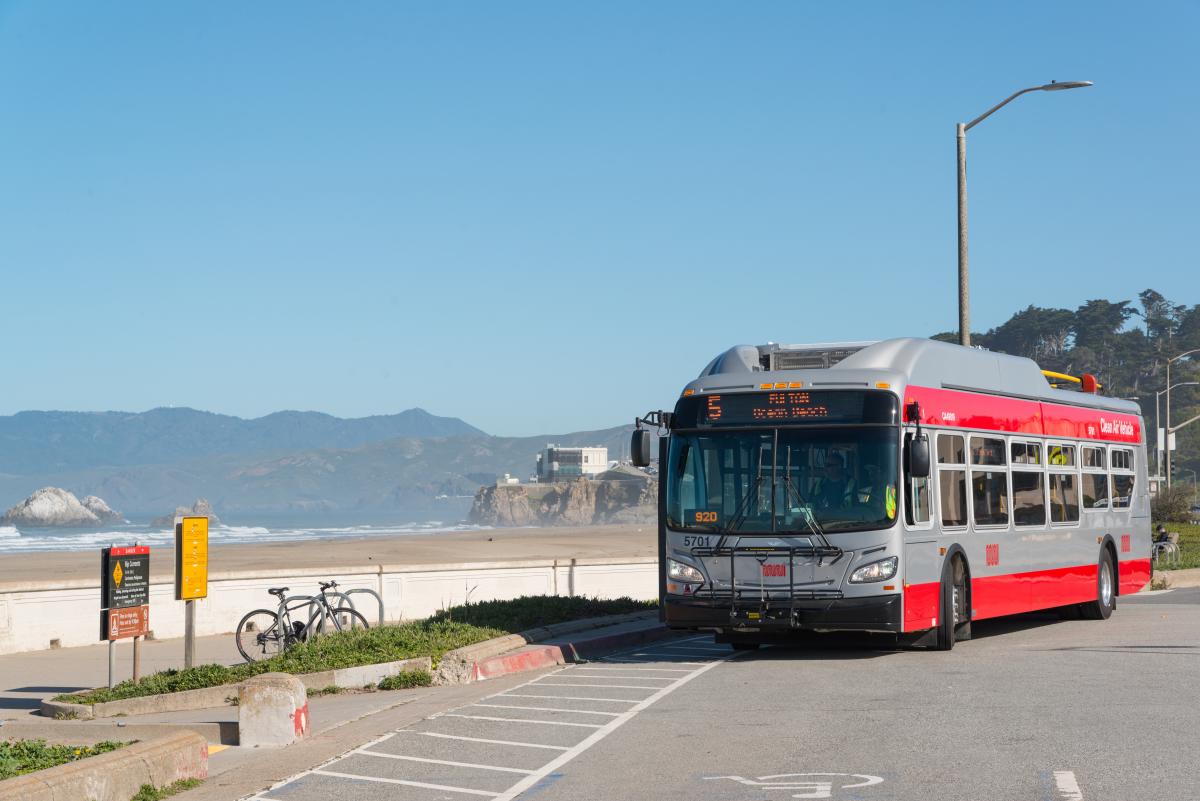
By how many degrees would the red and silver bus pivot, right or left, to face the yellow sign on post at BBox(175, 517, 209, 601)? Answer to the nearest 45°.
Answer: approximately 45° to its right

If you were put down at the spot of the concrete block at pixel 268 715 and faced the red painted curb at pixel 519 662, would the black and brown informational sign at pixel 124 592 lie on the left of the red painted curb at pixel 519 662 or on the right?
left

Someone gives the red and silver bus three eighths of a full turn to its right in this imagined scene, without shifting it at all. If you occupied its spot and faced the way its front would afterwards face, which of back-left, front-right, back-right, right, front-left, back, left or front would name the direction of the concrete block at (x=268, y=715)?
back-left

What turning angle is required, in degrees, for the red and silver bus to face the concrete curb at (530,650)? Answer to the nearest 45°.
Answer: approximately 45° to its right

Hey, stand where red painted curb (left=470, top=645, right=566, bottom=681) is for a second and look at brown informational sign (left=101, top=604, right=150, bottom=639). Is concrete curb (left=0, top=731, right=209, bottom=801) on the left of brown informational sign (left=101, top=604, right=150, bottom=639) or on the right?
left

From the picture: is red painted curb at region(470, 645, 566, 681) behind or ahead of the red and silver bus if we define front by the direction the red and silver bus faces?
ahead

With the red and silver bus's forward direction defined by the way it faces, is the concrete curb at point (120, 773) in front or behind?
in front

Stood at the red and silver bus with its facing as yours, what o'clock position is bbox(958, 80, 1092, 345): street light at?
The street light is roughly at 5 o'clock from the red and silver bus.

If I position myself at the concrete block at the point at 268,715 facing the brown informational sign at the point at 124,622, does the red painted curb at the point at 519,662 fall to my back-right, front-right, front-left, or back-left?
front-right

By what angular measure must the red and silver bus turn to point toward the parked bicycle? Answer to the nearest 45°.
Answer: approximately 45° to its right

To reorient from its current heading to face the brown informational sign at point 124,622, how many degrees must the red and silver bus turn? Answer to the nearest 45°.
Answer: approximately 45° to its right

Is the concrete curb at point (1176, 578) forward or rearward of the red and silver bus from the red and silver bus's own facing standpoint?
rearward

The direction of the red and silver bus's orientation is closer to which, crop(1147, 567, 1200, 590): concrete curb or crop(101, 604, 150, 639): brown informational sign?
the brown informational sign
